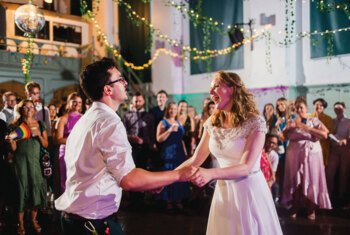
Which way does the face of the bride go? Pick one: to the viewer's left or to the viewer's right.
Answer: to the viewer's left

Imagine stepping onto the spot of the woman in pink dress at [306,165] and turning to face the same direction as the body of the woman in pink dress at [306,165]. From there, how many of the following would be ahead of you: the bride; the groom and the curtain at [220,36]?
2

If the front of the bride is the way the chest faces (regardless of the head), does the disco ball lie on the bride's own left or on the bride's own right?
on the bride's own right

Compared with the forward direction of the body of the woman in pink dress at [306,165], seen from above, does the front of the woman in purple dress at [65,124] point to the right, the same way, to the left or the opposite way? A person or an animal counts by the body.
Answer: to the left

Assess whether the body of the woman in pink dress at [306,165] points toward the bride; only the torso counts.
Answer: yes

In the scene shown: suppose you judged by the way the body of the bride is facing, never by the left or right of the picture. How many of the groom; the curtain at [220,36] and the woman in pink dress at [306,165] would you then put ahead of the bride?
1

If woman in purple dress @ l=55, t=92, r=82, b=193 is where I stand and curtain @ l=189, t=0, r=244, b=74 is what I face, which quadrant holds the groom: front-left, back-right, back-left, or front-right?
back-right

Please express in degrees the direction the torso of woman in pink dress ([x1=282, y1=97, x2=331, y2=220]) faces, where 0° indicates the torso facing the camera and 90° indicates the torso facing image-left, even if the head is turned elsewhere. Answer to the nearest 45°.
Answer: approximately 0°

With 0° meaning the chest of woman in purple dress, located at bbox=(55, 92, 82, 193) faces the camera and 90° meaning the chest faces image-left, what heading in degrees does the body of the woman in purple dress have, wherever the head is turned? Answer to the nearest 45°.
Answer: approximately 315°

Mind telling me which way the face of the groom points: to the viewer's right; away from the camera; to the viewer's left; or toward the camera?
to the viewer's right

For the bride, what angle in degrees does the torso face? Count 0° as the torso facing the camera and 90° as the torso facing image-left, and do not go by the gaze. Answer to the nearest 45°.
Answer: approximately 45°
